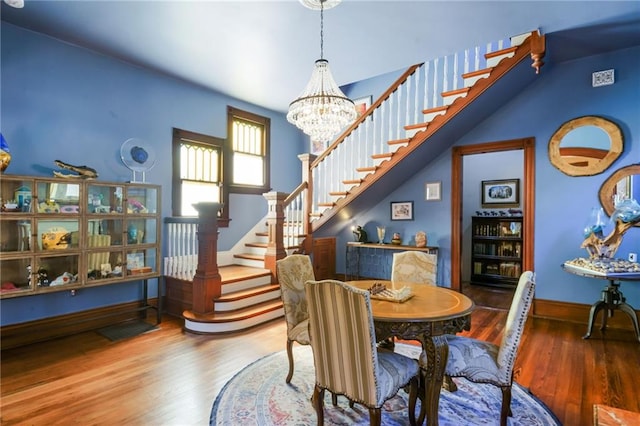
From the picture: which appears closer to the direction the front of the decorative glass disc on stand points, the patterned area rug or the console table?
the patterned area rug

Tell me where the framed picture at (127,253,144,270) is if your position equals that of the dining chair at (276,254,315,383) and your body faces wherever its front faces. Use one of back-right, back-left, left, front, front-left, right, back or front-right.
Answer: back

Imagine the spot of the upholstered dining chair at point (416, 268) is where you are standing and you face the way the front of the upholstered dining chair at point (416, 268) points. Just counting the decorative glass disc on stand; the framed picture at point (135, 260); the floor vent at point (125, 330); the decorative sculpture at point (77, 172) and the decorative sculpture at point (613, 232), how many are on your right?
4

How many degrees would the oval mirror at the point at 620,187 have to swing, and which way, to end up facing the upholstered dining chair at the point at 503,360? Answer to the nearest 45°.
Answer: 0° — it already faces it

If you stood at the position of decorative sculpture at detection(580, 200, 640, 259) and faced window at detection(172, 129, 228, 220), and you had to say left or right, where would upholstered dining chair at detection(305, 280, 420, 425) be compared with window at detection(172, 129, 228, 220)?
left

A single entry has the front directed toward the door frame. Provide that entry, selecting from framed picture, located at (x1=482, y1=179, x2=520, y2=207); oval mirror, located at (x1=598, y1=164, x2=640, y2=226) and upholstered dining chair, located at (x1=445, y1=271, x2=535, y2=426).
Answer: the framed picture

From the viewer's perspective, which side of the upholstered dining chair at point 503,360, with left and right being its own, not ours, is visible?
left

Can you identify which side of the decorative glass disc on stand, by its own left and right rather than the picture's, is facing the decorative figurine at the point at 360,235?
left

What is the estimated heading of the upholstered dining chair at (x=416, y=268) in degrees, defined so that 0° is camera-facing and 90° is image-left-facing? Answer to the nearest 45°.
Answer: approximately 0°

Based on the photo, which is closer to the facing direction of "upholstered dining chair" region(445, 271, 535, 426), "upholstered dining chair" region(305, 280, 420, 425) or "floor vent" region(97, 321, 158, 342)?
the floor vent
